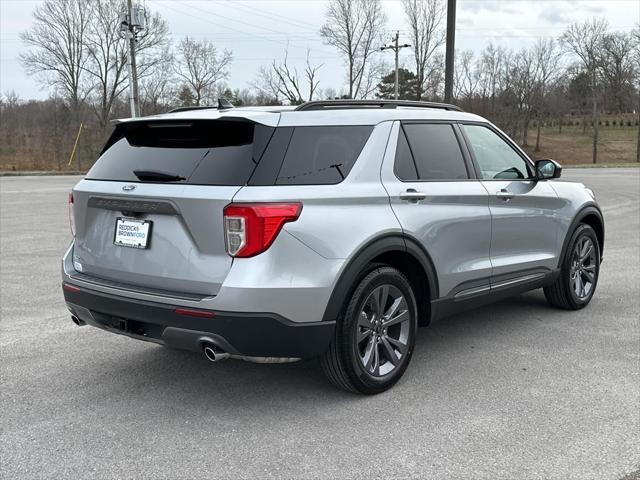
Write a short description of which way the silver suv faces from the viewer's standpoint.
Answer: facing away from the viewer and to the right of the viewer

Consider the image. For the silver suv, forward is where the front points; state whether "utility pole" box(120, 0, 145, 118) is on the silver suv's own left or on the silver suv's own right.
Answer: on the silver suv's own left
